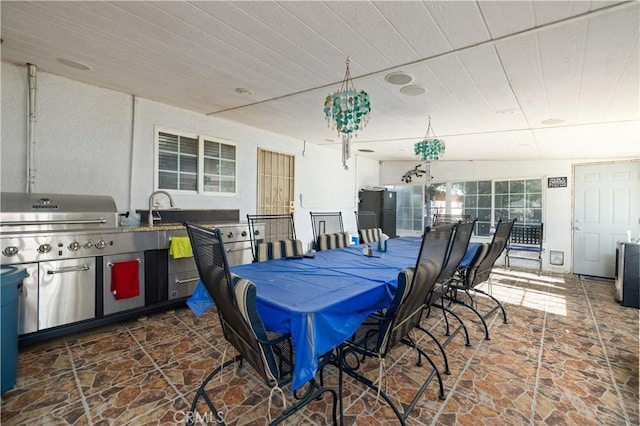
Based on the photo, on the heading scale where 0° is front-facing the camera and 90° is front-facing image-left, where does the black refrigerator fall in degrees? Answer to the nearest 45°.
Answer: approximately 315°

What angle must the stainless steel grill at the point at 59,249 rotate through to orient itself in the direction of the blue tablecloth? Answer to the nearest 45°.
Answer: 0° — it already faces it

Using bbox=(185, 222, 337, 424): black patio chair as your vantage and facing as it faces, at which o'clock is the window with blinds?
The window with blinds is roughly at 10 o'clock from the black patio chair.

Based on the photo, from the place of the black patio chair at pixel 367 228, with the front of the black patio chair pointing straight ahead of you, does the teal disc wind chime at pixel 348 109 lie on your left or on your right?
on your right

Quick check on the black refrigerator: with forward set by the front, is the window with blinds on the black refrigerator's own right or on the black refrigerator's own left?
on the black refrigerator's own right

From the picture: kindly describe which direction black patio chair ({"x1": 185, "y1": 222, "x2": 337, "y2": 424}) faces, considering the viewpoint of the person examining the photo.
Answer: facing away from the viewer and to the right of the viewer

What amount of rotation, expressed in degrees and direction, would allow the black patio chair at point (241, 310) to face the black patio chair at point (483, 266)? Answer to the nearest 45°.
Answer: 0° — it already faces it
